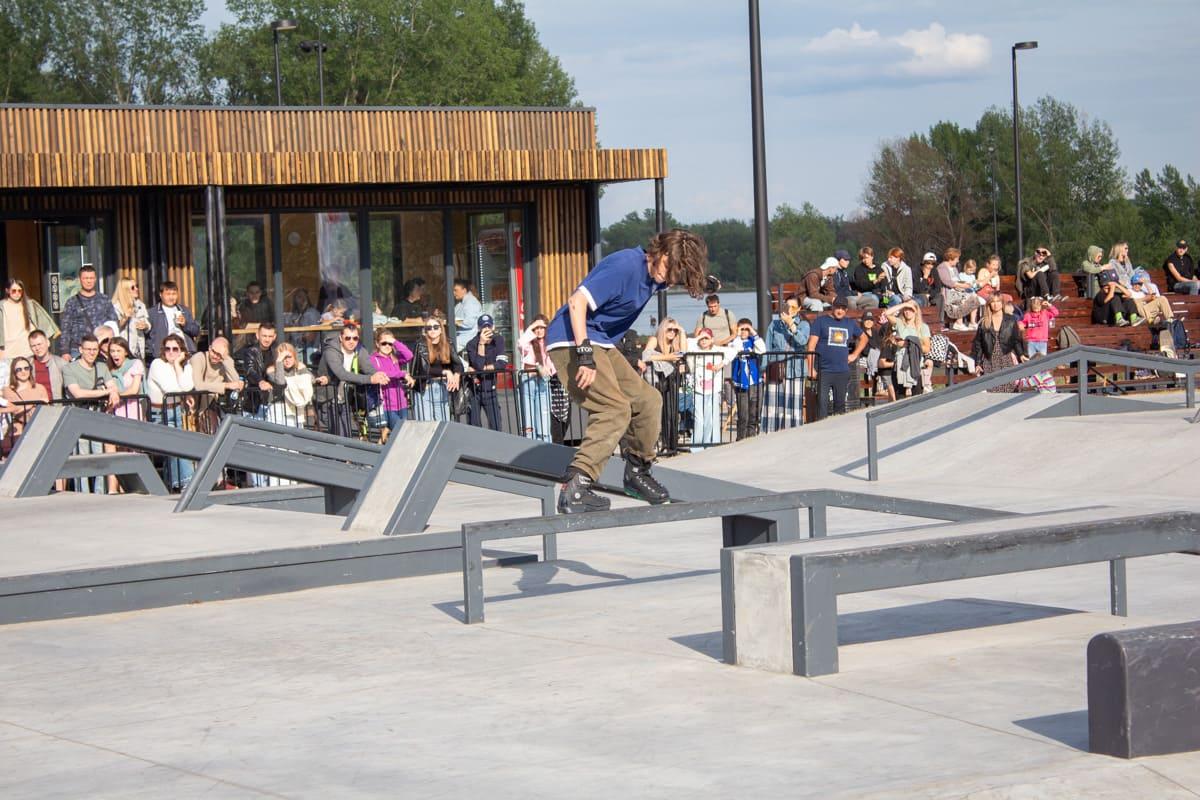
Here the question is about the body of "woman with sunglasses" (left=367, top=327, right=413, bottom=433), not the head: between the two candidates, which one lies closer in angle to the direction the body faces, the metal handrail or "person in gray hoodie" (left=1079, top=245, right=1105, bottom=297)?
the metal handrail

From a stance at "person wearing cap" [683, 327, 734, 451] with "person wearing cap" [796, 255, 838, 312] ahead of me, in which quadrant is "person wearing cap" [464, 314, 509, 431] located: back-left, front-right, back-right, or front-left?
back-left

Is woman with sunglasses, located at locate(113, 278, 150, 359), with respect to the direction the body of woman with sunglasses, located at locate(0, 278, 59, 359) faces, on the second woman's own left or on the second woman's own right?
on the second woman's own left

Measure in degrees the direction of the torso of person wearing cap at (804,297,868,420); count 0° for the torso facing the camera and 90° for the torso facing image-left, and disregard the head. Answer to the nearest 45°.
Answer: approximately 0°

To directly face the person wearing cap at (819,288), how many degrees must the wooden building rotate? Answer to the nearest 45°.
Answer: approximately 90° to its left

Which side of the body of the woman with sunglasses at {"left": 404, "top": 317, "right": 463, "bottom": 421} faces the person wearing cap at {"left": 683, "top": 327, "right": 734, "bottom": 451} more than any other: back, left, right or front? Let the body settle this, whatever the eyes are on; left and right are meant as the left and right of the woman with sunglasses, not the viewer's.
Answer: left

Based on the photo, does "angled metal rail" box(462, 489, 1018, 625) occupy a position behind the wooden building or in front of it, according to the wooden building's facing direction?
in front

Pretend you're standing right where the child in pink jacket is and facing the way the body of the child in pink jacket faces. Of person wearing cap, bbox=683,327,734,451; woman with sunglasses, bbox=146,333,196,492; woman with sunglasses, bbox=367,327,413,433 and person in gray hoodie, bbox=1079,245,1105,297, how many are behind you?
1

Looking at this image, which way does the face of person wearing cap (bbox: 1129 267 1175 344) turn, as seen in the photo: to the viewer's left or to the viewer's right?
to the viewer's left
